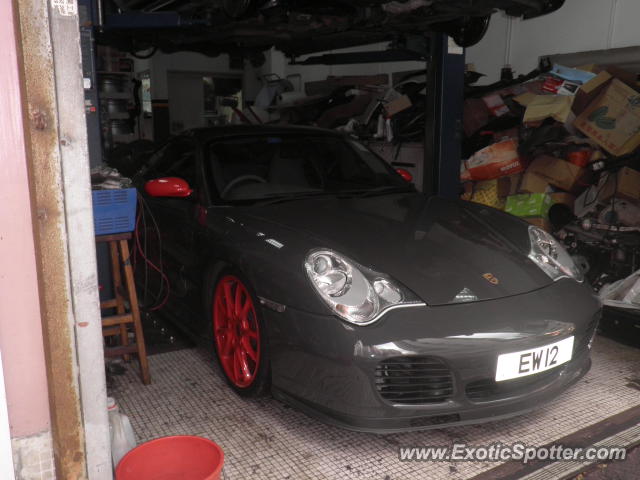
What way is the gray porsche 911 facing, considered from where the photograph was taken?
facing the viewer and to the right of the viewer

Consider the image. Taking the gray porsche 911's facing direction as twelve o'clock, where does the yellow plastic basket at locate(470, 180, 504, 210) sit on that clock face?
The yellow plastic basket is roughly at 8 o'clock from the gray porsche 911.

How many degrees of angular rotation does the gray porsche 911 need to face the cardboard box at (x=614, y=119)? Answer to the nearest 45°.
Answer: approximately 90° to its left

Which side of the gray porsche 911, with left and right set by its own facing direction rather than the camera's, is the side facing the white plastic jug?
right

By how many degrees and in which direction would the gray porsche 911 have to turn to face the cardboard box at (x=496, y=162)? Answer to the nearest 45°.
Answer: approximately 135° to its left

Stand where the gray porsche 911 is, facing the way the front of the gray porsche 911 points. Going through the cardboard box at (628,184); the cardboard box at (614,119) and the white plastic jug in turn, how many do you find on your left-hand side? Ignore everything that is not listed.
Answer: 2

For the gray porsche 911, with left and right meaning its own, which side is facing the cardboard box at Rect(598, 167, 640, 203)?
left

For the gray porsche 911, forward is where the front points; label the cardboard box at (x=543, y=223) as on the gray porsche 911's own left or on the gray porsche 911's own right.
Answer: on the gray porsche 911's own left

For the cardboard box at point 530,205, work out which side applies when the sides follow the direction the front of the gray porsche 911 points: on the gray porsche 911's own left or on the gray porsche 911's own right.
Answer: on the gray porsche 911's own left
